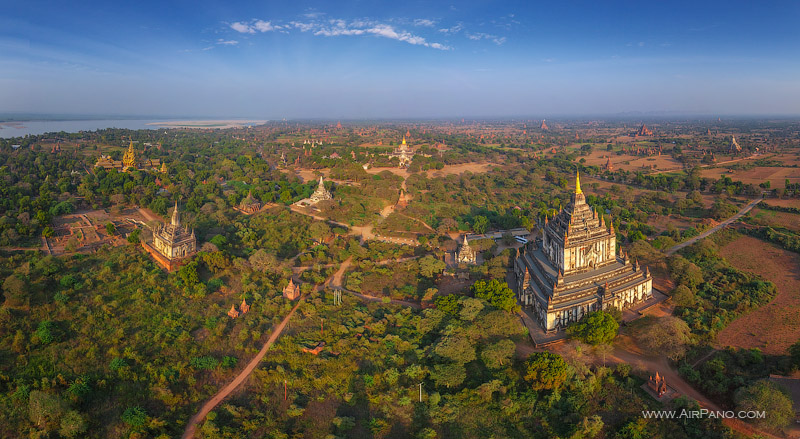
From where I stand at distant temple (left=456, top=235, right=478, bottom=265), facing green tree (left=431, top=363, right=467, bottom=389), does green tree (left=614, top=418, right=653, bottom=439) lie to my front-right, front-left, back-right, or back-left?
front-left

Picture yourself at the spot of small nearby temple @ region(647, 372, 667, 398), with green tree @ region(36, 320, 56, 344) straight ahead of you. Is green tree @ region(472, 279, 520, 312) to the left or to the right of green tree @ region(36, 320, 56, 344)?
right

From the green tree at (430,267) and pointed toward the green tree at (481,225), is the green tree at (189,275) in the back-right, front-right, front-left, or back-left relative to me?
back-left

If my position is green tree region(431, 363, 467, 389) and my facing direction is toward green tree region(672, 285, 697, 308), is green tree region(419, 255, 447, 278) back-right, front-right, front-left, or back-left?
front-left
